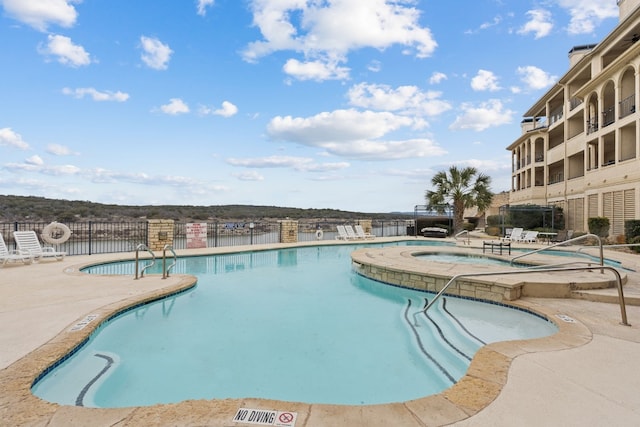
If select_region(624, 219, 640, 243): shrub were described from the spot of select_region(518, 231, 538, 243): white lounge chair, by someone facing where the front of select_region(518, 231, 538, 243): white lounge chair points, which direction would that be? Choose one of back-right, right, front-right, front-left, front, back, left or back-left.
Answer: left

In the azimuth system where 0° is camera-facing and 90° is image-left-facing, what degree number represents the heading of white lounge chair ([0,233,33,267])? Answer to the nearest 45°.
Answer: approximately 270°

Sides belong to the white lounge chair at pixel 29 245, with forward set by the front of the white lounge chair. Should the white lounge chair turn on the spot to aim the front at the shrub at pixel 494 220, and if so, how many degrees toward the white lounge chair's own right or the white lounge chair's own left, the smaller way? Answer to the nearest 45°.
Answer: approximately 45° to the white lounge chair's own left

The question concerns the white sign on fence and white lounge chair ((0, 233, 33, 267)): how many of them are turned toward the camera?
1

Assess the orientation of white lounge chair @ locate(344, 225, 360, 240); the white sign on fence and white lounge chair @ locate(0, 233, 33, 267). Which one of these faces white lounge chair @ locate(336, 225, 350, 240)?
white lounge chair @ locate(0, 233, 33, 267)

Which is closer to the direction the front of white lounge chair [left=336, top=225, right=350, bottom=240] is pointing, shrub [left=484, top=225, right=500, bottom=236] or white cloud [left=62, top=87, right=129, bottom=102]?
the shrub

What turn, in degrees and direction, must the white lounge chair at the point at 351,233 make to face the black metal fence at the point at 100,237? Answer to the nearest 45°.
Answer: approximately 135° to its right
